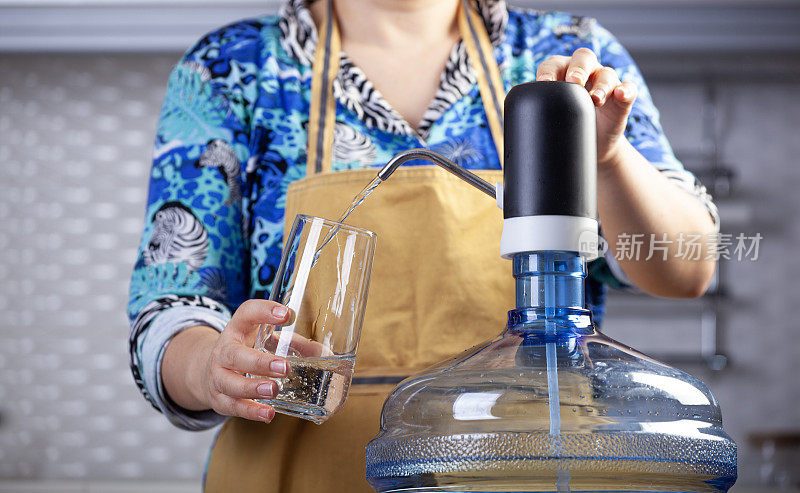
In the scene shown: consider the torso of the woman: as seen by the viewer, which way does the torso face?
toward the camera
